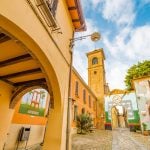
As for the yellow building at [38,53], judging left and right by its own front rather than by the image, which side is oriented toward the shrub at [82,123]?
left

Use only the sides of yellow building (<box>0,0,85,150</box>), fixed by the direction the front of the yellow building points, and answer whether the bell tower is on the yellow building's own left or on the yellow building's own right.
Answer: on the yellow building's own left

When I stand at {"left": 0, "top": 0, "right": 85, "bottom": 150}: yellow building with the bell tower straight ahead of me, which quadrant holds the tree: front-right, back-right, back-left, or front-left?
front-right

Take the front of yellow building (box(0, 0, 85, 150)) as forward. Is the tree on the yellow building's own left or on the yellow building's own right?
on the yellow building's own left

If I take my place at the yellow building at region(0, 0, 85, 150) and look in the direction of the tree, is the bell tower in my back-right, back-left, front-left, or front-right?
front-left

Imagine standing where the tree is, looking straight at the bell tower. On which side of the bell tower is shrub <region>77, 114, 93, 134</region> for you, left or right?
left
